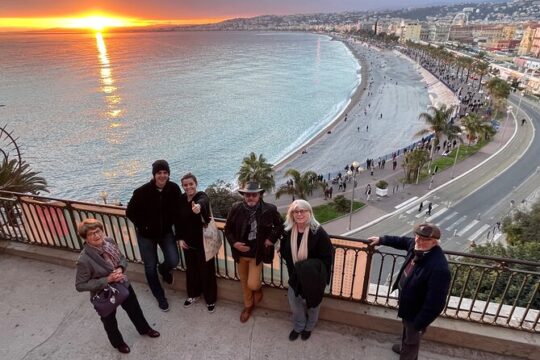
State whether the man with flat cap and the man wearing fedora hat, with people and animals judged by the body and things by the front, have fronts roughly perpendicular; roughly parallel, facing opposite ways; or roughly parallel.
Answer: roughly perpendicular

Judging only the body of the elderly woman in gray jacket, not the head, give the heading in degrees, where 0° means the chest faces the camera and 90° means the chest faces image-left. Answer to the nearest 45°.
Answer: approximately 315°

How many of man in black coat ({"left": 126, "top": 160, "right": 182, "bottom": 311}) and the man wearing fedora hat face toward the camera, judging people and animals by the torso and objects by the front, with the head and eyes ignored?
2

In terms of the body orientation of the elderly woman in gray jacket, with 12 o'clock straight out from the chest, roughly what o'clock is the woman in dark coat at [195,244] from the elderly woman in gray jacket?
The woman in dark coat is roughly at 10 o'clock from the elderly woman in gray jacket.

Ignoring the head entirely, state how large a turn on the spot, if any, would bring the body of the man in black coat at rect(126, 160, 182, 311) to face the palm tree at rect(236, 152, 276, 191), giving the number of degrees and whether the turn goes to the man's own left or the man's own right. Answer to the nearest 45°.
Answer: approximately 135° to the man's own left

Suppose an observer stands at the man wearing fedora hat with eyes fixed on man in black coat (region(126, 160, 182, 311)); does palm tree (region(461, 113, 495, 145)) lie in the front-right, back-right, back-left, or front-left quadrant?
back-right

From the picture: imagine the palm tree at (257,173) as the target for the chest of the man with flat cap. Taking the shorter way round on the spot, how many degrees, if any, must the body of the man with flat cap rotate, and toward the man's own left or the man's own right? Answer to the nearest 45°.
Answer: approximately 90° to the man's own right

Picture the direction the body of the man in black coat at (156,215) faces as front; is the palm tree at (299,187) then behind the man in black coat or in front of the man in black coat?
behind
